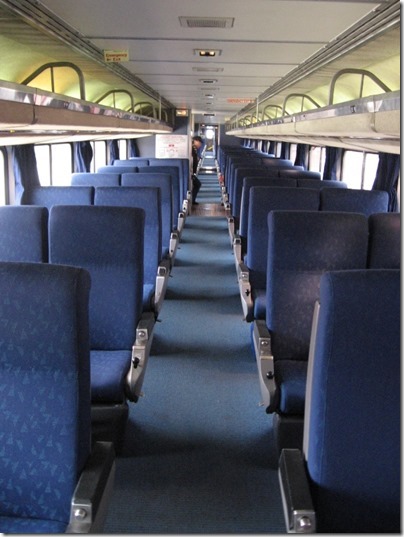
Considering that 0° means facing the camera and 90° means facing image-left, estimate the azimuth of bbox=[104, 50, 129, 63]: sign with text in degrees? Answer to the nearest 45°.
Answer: approximately 0°

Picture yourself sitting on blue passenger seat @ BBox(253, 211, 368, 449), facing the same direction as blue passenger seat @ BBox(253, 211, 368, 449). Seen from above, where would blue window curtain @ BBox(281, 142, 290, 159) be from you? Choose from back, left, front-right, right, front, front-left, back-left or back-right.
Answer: back

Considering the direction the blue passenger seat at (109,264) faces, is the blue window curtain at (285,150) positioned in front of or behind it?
behind

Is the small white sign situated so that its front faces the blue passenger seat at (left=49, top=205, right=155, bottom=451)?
yes

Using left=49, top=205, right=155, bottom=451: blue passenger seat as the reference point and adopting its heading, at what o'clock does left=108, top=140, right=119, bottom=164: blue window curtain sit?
The blue window curtain is roughly at 6 o'clock from the blue passenger seat.

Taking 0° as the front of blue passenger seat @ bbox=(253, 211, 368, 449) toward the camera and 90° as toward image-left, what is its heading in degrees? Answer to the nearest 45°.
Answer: approximately 0°

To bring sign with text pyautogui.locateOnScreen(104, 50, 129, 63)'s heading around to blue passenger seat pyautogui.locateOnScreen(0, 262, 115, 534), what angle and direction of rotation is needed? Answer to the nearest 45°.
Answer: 0° — it already faces it

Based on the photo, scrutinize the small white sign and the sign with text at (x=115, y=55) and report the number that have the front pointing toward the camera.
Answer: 2

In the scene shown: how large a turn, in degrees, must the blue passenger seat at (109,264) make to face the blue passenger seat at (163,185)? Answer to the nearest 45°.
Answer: approximately 180°
